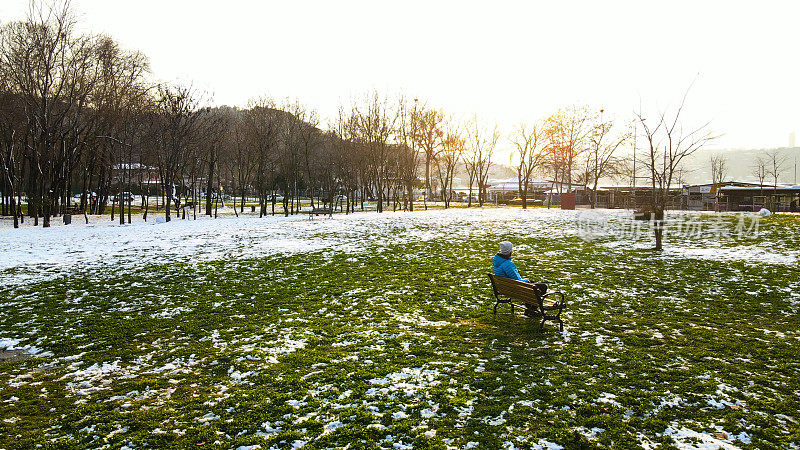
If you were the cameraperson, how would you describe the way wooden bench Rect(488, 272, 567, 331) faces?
facing away from the viewer and to the right of the viewer
